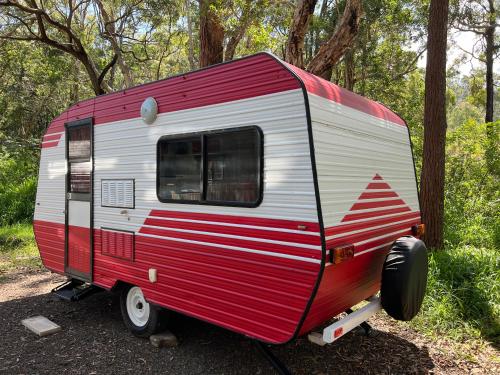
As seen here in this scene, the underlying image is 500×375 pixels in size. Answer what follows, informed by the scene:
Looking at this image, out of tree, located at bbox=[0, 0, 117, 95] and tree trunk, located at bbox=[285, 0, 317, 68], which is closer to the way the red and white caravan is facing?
the tree

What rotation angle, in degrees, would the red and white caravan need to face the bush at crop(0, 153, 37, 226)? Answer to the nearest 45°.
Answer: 0° — it already faces it

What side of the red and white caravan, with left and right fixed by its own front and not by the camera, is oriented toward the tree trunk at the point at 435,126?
right

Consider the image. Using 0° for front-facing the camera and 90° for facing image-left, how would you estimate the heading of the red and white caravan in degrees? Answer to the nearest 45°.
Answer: approximately 135°

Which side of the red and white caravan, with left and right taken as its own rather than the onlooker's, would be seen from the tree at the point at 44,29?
front

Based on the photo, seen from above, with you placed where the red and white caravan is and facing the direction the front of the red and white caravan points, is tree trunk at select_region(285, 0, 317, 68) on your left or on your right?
on your right

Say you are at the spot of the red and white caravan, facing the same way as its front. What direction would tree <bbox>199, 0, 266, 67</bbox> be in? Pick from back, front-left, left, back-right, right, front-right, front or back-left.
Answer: front-right

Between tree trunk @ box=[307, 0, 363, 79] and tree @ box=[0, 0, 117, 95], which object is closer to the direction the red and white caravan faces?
the tree

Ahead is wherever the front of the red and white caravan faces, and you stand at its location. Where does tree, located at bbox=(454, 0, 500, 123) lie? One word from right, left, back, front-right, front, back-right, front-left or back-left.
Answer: right
